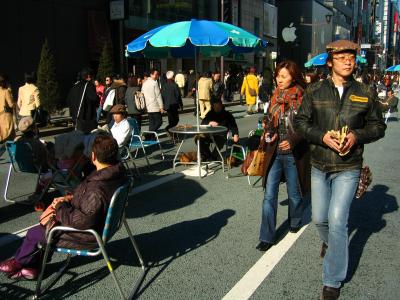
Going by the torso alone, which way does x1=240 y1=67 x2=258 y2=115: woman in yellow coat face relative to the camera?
away from the camera

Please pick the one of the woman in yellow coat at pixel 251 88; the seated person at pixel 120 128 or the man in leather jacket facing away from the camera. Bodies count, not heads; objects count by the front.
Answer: the woman in yellow coat

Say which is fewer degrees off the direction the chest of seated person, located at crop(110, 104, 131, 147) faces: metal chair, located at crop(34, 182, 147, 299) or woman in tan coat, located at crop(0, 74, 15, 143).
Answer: the metal chair

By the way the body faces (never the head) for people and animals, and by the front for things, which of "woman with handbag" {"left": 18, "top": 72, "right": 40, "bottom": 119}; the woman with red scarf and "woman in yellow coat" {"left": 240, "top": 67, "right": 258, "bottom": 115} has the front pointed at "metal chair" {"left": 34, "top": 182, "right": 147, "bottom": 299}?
the woman with red scarf

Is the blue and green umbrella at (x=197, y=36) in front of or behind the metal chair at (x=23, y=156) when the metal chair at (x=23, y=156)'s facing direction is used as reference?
in front

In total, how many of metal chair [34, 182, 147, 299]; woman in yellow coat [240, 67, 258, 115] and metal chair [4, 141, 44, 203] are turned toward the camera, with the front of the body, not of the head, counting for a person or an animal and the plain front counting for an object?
0

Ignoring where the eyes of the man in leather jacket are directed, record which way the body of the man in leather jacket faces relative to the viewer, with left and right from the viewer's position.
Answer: facing the viewer

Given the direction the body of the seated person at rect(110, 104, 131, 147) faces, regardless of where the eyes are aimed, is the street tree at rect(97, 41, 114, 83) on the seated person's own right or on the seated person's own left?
on the seated person's own right

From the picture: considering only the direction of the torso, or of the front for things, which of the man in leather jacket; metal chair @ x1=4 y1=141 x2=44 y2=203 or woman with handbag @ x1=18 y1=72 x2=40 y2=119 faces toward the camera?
the man in leather jacket

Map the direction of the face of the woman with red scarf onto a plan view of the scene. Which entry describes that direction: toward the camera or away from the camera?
toward the camera

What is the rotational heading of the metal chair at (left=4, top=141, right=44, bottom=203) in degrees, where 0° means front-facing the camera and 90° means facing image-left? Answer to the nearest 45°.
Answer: approximately 225°

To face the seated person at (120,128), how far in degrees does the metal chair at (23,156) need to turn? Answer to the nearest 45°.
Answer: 0° — it already faces them

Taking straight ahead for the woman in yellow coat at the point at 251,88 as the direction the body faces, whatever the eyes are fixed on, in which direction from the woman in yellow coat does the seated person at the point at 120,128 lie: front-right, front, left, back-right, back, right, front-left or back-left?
back
